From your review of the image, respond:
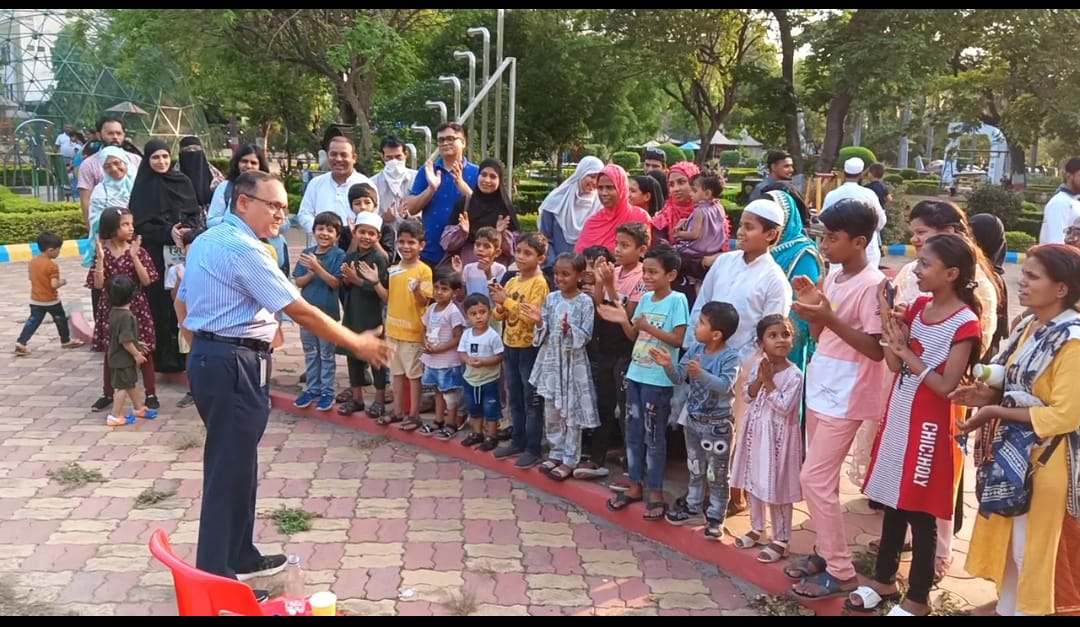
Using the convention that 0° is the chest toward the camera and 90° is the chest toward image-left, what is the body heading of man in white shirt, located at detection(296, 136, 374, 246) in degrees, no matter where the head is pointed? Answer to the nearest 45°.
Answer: approximately 0°

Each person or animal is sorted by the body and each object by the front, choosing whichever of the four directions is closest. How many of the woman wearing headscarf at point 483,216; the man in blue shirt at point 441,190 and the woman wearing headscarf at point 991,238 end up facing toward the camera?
2

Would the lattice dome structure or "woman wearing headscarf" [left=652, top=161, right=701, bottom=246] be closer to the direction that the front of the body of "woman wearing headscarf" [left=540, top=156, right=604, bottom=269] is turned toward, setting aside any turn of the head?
the woman wearing headscarf

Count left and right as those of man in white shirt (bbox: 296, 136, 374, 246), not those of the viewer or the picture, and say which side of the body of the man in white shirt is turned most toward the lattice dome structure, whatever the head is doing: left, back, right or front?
back

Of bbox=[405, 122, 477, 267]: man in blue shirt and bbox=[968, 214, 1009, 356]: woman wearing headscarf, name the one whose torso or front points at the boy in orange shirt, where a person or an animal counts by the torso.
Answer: the woman wearing headscarf

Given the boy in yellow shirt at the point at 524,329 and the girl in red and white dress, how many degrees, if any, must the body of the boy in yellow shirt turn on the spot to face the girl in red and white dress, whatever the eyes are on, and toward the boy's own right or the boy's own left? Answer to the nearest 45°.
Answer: approximately 90° to the boy's own left

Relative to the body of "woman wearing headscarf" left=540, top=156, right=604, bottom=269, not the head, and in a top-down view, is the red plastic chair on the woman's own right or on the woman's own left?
on the woman's own right

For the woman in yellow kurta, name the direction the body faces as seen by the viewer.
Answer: to the viewer's left

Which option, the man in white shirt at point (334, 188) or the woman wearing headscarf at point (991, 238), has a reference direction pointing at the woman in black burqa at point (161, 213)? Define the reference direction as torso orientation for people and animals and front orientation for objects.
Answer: the woman wearing headscarf
